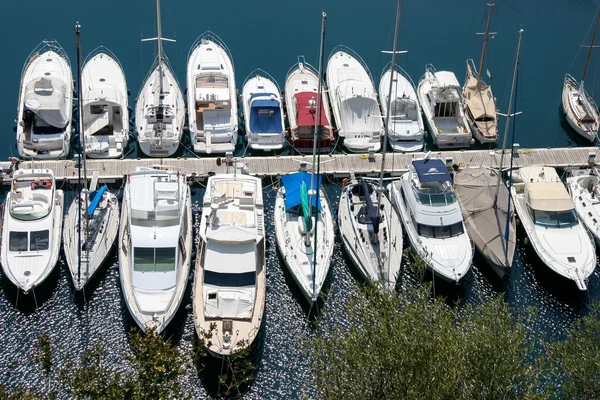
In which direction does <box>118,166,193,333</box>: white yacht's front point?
toward the camera

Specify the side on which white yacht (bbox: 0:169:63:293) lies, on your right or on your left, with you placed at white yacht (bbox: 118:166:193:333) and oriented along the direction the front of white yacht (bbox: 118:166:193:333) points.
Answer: on your right

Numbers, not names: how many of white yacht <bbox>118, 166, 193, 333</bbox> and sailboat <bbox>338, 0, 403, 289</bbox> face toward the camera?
2

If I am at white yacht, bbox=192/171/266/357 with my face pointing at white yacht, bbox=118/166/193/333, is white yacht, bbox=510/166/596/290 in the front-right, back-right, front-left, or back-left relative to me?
back-right

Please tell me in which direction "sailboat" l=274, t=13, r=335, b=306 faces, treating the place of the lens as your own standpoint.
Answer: facing the viewer

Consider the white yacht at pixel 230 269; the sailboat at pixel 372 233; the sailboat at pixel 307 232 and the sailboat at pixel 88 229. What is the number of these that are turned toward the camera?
4

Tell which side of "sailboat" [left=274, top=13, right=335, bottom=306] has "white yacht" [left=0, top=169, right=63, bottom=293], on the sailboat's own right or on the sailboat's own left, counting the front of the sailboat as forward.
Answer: on the sailboat's own right

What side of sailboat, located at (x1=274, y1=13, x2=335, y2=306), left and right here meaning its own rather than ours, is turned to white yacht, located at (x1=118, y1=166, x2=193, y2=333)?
right

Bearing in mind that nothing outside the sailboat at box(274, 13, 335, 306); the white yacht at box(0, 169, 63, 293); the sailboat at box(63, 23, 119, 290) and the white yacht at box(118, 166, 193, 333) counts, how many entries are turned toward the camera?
4

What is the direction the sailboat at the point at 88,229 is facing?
toward the camera

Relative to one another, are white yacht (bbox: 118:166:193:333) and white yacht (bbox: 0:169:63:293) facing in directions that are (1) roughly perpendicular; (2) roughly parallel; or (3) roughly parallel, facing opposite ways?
roughly parallel

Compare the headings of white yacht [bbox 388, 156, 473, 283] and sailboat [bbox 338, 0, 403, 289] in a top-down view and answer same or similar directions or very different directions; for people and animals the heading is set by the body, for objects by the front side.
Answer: same or similar directions

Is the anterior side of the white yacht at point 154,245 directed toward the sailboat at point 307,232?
no

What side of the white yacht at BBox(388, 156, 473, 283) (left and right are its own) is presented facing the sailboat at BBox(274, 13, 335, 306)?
right

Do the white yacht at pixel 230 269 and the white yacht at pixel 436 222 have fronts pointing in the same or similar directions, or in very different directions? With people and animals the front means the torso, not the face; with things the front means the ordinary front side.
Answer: same or similar directions

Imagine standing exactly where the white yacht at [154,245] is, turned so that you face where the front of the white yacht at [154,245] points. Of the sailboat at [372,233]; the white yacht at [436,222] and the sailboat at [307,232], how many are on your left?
3

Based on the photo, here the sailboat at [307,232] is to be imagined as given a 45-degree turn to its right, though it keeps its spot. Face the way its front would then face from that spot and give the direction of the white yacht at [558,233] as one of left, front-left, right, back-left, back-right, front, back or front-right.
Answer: back-left

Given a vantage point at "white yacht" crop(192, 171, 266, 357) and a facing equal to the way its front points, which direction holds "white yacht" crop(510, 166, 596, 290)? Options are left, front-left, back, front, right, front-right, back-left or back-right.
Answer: left

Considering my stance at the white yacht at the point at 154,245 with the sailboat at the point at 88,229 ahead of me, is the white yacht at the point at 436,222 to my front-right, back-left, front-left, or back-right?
back-right
